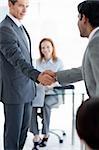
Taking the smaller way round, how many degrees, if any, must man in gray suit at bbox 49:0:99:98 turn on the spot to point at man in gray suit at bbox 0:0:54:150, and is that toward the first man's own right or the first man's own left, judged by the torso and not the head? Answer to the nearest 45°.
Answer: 0° — they already face them

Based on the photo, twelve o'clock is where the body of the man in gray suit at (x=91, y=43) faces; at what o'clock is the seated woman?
The seated woman is roughly at 1 o'clock from the man in gray suit.

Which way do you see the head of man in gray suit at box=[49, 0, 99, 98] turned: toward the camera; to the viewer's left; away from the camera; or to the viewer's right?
to the viewer's left

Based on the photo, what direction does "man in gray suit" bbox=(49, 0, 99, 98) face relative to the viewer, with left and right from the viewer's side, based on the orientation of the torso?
facing away from the viewer and to the left of the viewer
